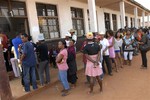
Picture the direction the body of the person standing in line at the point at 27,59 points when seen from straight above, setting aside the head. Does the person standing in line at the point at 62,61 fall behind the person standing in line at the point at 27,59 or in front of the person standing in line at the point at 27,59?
behind

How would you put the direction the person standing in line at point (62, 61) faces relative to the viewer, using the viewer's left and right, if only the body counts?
facing to the left of the viewer

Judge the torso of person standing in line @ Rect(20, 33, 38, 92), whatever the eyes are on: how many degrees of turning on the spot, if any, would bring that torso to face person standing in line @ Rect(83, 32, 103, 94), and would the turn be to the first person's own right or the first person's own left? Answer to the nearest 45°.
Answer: approximately 135° to the first person's own right

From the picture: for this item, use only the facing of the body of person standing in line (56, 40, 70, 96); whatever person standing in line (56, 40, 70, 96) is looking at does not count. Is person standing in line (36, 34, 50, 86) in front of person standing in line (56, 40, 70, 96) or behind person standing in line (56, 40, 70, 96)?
in front

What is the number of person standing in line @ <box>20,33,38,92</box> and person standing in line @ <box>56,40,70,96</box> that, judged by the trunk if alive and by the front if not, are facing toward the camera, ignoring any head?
0

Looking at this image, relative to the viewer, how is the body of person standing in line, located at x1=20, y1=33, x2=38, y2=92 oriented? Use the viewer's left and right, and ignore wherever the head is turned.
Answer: facing away from the viewer and to the left of the viewer

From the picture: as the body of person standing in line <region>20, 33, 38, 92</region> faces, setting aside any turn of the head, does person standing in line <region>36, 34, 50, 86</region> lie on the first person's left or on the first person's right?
on the first person's right
